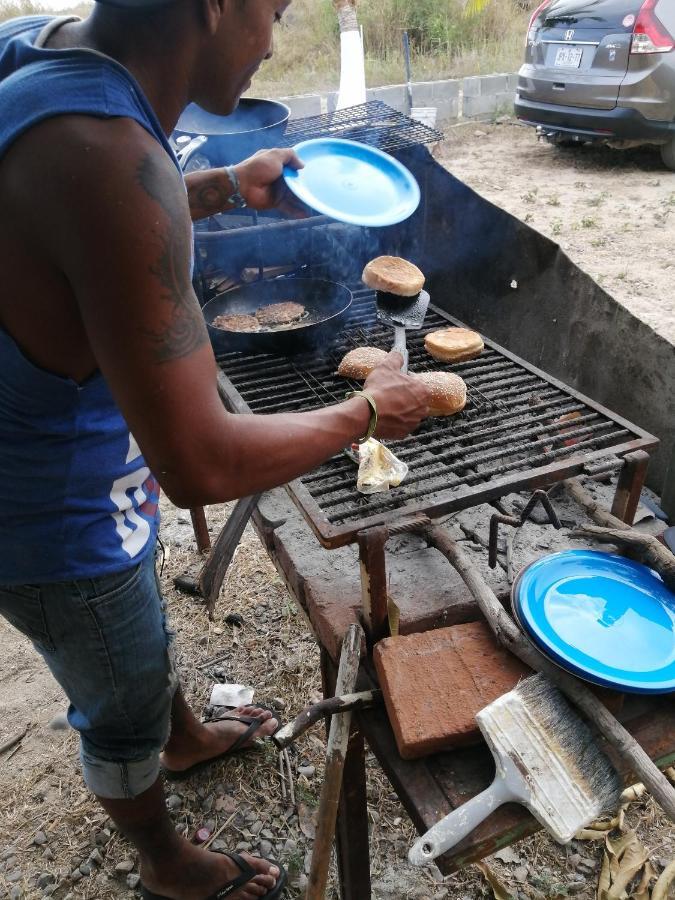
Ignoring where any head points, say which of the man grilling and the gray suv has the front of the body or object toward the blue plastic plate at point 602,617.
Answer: the man grilling

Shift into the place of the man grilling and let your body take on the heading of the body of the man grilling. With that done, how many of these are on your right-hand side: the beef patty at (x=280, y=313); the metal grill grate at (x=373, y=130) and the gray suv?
0

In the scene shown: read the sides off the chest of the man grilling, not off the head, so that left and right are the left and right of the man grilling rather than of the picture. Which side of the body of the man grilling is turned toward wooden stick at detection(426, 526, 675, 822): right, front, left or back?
front

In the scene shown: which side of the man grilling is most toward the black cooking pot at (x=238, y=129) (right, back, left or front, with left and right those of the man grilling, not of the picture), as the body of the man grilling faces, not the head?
left

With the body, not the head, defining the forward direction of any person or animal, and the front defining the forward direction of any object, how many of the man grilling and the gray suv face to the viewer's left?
0

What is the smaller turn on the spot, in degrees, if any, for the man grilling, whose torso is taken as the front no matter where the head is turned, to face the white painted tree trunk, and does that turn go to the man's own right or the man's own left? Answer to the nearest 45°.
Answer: approximately 90° to the man's own left

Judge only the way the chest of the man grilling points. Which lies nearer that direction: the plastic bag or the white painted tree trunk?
the plastic bag

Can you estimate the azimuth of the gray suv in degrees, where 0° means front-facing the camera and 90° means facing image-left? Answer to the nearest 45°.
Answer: approximately 225°

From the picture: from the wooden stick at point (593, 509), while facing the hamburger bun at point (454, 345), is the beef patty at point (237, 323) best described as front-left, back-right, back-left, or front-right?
front-left

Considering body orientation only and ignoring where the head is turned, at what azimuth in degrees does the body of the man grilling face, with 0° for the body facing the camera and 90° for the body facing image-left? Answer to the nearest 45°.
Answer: approximately 270°

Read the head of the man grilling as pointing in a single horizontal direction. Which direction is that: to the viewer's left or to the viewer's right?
to the viewer's right
